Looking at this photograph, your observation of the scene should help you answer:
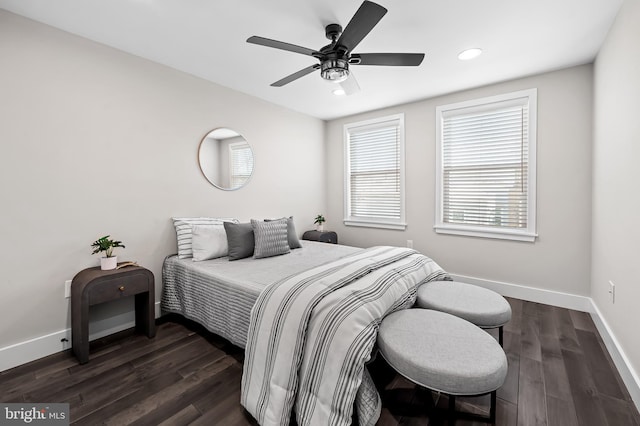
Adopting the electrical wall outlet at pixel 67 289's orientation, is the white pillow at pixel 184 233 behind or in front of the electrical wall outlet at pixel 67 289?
in front

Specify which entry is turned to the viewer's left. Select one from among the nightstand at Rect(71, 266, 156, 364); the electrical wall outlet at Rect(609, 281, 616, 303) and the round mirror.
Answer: the electrical wall outlet

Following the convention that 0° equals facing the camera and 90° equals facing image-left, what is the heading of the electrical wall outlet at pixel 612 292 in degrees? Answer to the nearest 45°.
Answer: approximately 90°

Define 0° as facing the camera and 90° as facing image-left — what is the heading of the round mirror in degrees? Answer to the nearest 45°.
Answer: approximately 315°

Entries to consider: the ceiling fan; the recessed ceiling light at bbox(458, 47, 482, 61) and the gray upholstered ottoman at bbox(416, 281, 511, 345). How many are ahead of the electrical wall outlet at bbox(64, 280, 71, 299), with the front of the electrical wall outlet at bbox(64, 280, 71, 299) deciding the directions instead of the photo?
3

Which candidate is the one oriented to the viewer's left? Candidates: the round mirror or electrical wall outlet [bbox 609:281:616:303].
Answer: the electrical wall outlet

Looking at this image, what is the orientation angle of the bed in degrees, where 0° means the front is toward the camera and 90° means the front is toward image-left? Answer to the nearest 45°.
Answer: approximately 315°

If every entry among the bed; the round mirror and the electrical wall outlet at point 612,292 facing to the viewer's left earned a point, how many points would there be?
1

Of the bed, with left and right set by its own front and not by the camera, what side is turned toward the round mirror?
back

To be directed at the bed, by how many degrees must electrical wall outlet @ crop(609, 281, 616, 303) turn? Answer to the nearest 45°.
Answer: approximately 45° to its left

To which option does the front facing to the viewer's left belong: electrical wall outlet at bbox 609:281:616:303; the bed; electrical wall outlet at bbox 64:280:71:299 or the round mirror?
electrical wall outlet at bbox 609:281:616:303
